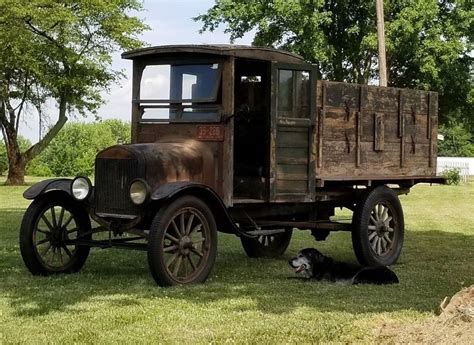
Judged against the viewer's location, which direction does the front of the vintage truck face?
facing the viewer and to the left of the viewer

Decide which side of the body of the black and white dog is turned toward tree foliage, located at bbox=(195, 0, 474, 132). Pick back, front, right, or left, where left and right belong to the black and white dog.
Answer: right

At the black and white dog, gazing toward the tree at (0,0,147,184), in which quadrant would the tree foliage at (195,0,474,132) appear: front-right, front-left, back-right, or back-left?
front-right

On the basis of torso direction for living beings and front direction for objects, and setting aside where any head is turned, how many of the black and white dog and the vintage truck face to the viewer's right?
0

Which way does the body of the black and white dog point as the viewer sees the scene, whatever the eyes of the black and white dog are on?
to the viewer's left

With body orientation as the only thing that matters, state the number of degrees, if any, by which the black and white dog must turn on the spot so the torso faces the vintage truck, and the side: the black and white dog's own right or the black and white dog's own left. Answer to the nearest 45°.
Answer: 0° — it already faces it

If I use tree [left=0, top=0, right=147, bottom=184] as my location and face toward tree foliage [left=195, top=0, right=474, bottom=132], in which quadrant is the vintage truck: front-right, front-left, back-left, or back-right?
front-right

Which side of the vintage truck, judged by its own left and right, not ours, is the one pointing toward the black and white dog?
left

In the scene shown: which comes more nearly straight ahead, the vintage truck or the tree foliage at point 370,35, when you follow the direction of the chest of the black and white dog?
the vintage truck

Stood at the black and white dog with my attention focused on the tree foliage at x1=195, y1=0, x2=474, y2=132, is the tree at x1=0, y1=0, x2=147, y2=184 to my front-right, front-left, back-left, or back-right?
front-left

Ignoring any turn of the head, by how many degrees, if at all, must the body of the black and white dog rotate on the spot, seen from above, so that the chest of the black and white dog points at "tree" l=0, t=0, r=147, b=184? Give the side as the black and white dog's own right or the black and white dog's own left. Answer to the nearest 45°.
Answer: approximately 45° to the black and white dog's own right

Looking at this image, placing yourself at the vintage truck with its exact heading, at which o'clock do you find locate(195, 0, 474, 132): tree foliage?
The tree foliage is roughly at 5 o'clock from the vintage truck.
